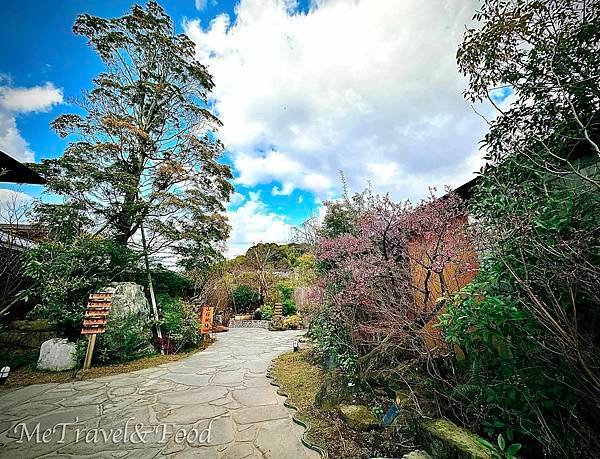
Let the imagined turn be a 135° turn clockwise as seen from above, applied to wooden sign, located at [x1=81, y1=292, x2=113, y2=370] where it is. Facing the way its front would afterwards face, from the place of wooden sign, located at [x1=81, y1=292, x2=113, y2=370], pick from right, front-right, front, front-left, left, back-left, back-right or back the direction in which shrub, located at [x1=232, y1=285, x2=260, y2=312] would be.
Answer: right

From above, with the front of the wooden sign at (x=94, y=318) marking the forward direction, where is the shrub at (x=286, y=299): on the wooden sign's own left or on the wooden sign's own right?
on the wooden sign's own left

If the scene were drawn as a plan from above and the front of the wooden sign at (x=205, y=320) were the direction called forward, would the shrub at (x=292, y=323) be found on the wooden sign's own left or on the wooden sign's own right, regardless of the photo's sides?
on the wooden sign's own left

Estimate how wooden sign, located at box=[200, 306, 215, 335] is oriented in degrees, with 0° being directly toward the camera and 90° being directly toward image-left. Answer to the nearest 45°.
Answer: approximately 0°

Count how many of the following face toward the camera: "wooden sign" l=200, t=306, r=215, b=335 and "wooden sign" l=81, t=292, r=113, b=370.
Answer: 2

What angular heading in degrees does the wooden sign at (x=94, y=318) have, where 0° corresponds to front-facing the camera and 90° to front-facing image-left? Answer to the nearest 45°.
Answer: approximately 0°

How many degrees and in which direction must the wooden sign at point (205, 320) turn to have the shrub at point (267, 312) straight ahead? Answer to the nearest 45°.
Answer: approximately 135° to its left

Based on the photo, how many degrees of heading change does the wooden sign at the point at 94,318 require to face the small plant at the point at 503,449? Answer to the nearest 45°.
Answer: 0° — it already faces it
